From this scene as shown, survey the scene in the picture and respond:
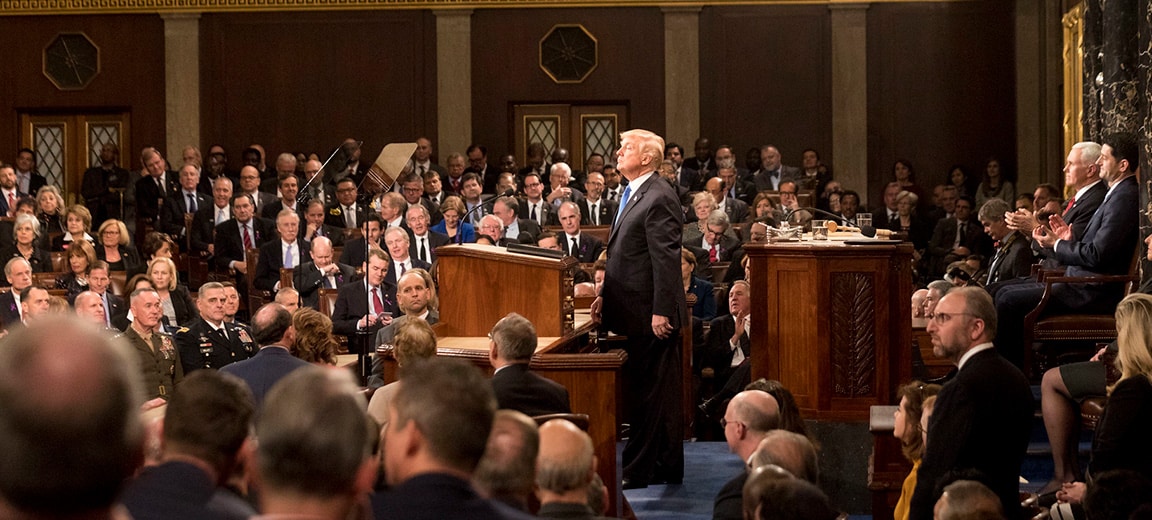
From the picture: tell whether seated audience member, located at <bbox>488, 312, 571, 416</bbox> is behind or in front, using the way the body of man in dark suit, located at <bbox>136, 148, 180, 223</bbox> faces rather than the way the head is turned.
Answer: in front

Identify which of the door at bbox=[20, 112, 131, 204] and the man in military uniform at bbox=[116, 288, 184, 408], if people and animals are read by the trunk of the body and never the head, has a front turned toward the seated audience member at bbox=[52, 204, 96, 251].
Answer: the door

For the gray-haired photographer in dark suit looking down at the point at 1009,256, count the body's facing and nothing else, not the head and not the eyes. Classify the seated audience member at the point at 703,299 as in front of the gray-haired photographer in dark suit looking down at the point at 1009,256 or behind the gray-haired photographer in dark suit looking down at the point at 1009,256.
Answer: in front

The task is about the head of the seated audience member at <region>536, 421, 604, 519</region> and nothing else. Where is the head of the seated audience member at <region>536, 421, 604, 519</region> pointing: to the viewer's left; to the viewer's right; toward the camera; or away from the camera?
away from the camera

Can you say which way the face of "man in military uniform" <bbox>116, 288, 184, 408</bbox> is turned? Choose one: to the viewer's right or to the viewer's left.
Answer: to the viewer's right

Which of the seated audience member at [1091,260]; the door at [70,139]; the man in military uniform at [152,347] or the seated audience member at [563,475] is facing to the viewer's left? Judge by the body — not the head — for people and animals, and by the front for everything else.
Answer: the seated audience member at [1091,260]

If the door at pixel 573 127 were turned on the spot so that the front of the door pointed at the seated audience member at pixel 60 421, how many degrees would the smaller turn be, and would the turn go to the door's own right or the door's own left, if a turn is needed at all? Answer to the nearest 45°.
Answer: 0° — it already faces them

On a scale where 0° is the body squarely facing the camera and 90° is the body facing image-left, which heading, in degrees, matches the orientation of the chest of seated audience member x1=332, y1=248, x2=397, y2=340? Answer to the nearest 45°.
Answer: approximately 315°

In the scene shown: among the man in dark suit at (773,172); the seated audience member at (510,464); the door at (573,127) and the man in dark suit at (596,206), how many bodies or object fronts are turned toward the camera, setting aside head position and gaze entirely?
3
